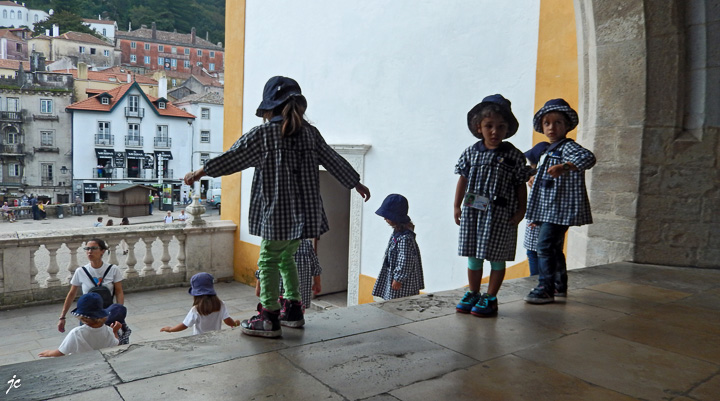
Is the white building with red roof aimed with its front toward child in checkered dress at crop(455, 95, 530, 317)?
yes

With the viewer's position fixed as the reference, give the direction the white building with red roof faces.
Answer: facing the viewer

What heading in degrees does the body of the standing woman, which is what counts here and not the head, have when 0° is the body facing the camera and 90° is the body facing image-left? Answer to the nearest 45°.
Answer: approximately 0°

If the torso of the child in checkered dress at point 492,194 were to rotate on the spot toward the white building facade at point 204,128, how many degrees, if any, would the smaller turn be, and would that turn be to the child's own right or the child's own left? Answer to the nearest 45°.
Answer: approximately 135° to the child's own right

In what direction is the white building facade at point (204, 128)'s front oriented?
toward the camera

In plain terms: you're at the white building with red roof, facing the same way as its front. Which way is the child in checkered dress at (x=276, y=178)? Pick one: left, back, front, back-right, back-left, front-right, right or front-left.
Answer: front

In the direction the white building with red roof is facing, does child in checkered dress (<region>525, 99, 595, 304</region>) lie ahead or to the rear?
ahead

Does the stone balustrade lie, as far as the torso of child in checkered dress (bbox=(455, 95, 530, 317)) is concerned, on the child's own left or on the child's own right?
on the child's own right

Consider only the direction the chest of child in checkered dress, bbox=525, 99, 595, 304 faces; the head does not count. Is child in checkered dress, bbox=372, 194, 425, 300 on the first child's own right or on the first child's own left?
on the first child's own right

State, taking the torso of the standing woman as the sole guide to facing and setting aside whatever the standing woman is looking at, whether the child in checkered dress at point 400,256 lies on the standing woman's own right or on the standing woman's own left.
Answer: on the standing woman's own left

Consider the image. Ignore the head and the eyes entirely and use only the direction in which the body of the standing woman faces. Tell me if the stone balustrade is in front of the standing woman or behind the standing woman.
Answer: behind
